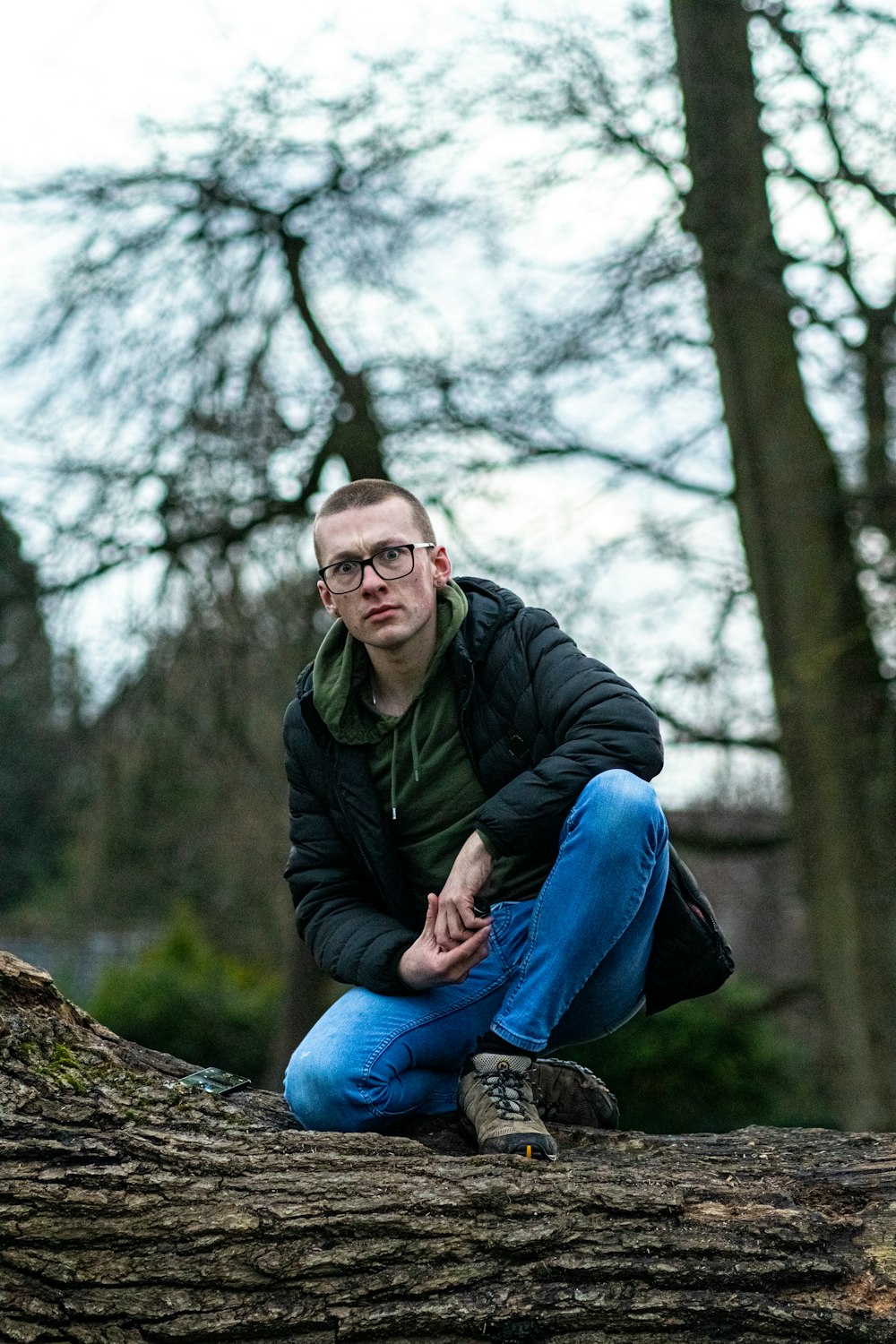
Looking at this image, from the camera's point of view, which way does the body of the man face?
toward the camera

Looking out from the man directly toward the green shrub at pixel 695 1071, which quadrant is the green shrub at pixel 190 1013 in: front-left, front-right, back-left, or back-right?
front-left

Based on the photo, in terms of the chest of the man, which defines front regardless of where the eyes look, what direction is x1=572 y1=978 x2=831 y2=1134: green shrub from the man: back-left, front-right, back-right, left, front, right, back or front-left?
back

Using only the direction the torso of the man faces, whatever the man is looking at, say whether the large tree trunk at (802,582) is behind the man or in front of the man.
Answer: behind

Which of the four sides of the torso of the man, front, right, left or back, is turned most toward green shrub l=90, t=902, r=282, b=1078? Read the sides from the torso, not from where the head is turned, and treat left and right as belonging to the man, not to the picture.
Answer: back
